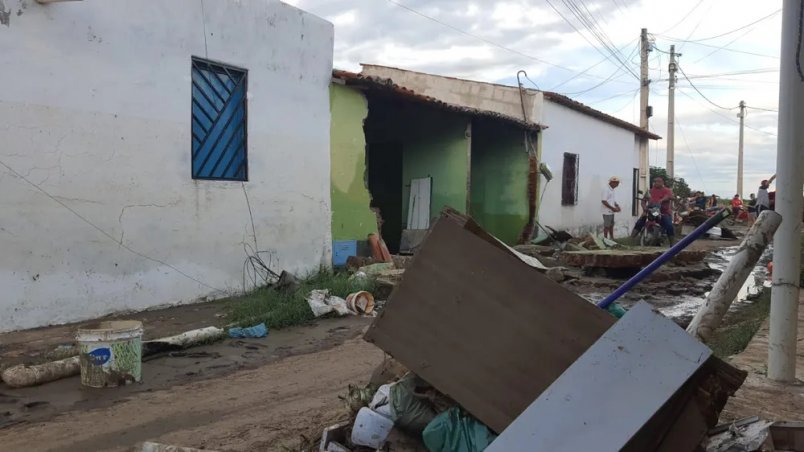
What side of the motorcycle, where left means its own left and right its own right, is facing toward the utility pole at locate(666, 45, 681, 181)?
back

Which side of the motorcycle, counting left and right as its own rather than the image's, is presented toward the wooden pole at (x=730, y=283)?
front

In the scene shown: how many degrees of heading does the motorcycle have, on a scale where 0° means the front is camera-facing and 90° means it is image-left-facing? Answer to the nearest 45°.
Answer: approximately 0°

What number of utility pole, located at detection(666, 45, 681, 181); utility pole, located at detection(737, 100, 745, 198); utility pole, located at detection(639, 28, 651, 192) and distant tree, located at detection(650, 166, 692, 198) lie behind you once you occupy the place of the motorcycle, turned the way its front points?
4

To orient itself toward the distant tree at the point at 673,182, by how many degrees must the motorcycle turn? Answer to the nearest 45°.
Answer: approximately 180°

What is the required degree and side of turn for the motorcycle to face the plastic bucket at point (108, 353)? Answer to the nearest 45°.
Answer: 0° — it already faces it

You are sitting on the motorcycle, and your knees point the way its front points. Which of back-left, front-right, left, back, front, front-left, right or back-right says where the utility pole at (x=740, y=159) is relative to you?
back

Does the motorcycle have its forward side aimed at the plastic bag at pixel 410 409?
yes

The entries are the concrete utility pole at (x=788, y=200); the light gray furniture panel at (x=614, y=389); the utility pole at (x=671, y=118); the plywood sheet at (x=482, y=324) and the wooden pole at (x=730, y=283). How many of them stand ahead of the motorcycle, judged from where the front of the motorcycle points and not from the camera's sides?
4

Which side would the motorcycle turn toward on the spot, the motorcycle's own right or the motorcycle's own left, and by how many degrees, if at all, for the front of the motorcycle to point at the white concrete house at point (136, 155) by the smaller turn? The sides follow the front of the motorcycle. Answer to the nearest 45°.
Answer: approximately 45° to the motorcycle's own right

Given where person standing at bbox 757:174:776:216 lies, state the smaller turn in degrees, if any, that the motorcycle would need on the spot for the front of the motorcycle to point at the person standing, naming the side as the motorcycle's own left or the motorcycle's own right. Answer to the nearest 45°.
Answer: approximately 90° to the motorcycle's own left

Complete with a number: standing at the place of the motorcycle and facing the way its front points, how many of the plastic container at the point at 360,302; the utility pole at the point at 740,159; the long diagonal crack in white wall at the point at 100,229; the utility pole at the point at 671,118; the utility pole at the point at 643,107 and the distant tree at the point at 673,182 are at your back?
4

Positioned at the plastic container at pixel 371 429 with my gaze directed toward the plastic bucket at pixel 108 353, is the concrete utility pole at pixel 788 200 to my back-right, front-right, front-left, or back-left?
back-right

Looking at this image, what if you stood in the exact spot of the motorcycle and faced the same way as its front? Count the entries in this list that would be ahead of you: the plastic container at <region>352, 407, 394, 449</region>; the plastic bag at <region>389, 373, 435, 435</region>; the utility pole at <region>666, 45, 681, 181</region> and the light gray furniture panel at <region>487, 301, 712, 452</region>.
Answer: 3
